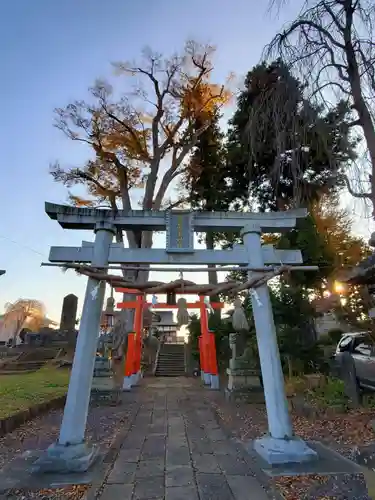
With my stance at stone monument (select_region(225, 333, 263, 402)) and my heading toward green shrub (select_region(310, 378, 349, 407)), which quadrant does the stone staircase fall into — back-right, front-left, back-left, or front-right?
back-left

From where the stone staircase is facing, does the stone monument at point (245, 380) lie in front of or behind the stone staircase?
in front

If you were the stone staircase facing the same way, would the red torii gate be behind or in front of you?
in front

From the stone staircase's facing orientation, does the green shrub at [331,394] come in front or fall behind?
in front

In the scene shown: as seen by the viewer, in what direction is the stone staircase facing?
toward the camera

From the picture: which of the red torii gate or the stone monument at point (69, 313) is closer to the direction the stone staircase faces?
the red torii gate

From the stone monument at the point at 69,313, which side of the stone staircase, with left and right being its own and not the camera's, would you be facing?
right
